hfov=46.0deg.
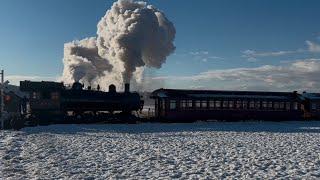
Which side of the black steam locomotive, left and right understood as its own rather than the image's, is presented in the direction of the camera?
right

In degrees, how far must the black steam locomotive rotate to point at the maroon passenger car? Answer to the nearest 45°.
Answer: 0° — it already faces it
